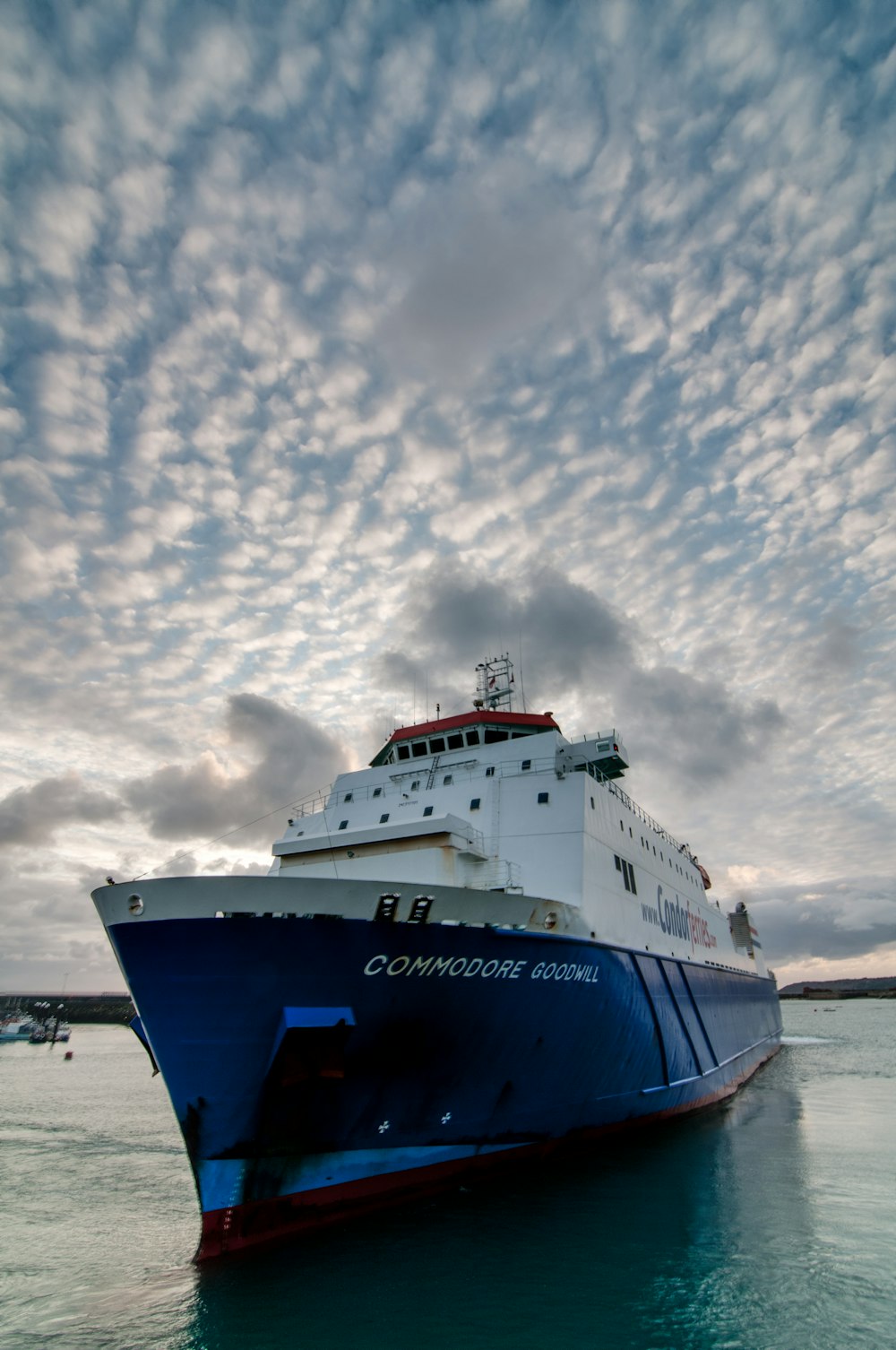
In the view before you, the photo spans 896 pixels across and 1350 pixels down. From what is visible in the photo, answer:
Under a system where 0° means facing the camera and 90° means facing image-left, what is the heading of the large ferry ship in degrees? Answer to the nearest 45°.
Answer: approximately 45°
